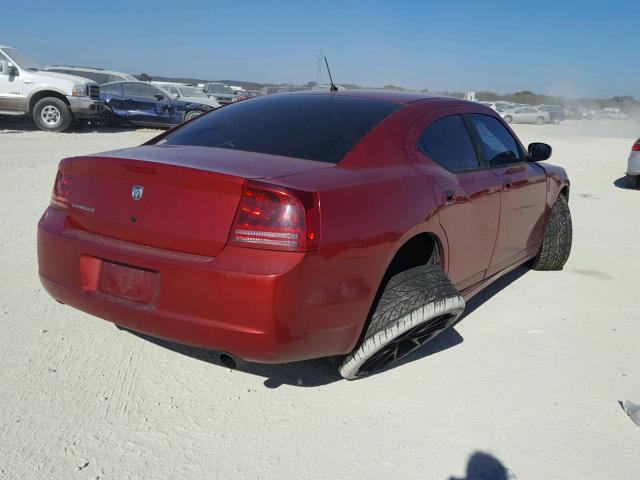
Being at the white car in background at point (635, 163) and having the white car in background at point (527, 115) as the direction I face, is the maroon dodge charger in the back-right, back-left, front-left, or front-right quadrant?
back-left

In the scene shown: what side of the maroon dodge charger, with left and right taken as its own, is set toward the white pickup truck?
left

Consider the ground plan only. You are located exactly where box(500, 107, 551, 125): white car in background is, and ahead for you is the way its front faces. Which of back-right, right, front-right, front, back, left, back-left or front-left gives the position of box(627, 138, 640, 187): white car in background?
left

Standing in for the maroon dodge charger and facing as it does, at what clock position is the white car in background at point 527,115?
The white car in background is roughly at 11 o'clock from the maroon dodge charger.

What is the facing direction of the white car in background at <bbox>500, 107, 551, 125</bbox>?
to the viewer's left

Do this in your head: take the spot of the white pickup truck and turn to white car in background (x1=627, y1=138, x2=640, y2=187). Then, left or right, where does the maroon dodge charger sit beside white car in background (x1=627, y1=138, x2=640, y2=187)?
right

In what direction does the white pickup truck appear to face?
to the viewer's right

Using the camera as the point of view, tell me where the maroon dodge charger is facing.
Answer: facing away from the viewer and to the right of the viewer

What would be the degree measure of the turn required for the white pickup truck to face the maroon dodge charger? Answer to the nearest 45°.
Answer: approximately 90° to its right

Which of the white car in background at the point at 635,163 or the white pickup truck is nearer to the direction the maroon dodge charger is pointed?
the white car in background

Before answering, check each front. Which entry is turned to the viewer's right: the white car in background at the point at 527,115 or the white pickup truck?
the white pickup truck

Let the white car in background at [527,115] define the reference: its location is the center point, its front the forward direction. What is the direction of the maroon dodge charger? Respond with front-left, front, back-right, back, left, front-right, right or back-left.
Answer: left

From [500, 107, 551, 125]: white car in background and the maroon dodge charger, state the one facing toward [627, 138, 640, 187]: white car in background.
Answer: the maroon dodge charger
